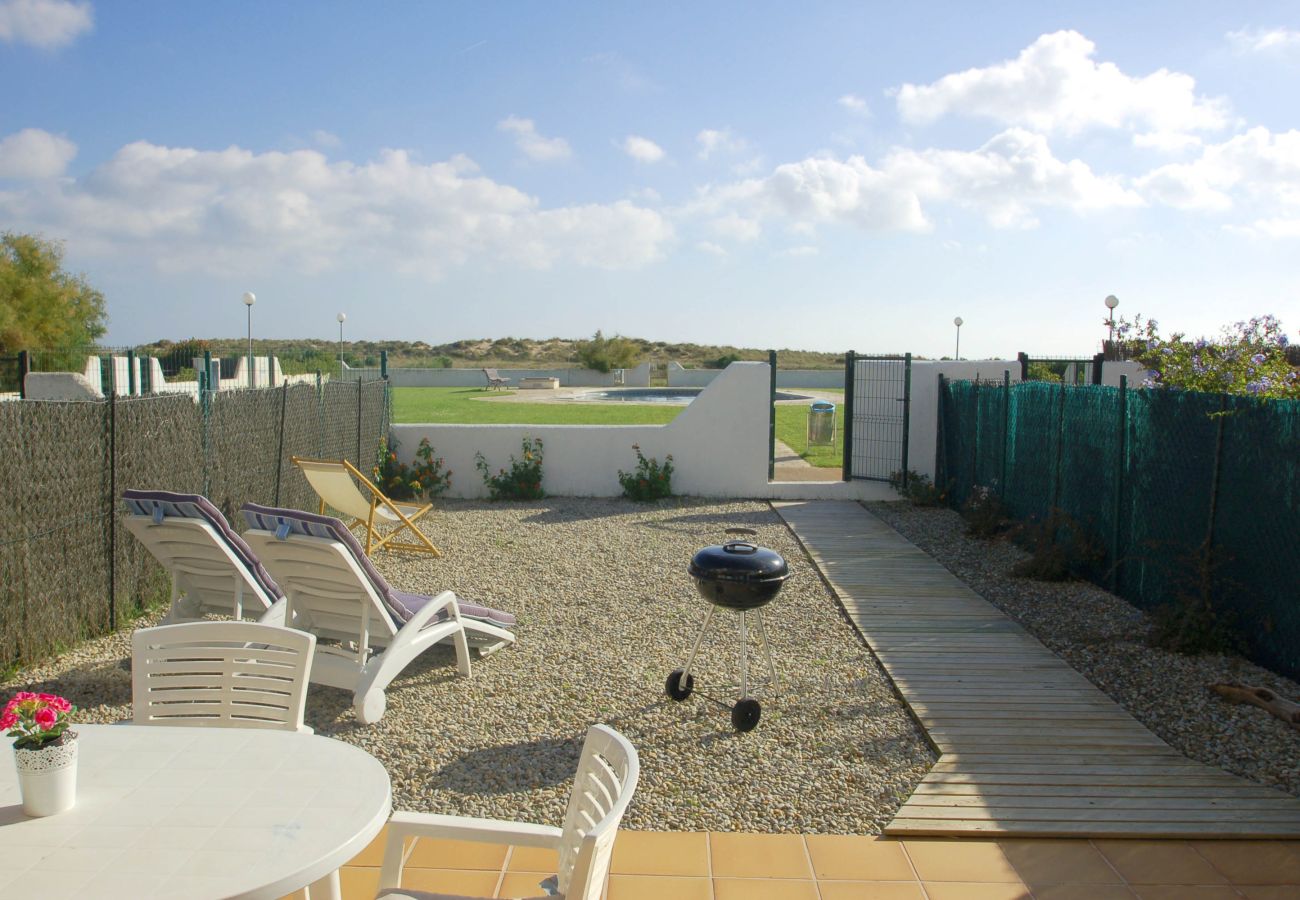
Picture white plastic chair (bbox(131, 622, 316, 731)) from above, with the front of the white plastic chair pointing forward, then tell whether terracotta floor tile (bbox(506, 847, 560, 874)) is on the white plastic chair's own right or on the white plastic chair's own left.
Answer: on the white plastic chair's own left

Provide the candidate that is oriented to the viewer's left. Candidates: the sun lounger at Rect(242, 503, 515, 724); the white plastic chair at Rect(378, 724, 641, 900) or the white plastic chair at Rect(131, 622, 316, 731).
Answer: the white plastic chair at Rect(378, 724, 641, 900)

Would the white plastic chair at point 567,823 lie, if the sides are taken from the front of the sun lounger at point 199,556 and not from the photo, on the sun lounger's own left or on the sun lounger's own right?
on the sun lounger's own right

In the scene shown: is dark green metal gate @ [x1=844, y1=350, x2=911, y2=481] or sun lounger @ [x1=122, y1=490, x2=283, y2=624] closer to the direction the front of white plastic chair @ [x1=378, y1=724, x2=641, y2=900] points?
the sun lounger

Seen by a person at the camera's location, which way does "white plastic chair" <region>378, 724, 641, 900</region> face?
facing to the left of the viewer
